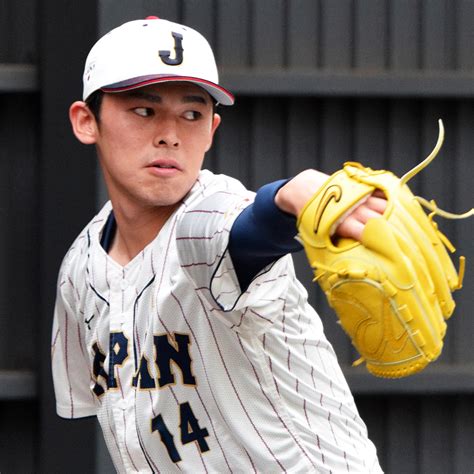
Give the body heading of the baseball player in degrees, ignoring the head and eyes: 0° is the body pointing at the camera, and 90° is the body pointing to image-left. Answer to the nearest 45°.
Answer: approximately 45°
